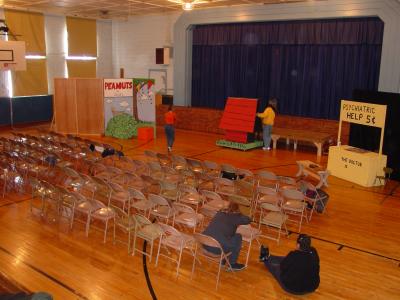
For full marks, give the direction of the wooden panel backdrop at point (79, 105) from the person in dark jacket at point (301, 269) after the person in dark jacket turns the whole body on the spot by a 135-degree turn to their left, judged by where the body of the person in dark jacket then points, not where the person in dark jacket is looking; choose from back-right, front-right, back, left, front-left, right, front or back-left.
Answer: back-right

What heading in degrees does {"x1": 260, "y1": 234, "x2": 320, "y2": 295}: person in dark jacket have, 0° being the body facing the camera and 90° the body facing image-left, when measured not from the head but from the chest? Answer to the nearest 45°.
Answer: approximately 135°

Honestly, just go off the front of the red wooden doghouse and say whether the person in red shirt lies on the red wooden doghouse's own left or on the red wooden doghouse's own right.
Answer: on the red wooden doghouse's own right

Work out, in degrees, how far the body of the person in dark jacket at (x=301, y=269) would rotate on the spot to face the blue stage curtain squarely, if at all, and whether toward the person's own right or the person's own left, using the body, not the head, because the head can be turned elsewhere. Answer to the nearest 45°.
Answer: approximately 45° to the person's own right

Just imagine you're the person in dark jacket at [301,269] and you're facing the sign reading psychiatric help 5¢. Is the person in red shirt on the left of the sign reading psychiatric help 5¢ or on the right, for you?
left

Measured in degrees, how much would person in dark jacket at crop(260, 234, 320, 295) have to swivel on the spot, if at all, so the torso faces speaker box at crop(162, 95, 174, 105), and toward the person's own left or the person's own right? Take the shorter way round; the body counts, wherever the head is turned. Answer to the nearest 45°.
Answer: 0° — they already face it

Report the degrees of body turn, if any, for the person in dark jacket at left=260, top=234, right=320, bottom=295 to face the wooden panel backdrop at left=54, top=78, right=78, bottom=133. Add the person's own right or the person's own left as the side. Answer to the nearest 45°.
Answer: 0° — they already face it

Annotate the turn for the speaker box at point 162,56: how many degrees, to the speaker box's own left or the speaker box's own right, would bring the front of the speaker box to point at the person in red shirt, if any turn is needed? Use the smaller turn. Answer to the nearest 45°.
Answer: approximately 45° to the speaker box's own left

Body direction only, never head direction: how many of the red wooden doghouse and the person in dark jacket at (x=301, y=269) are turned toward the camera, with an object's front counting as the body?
1

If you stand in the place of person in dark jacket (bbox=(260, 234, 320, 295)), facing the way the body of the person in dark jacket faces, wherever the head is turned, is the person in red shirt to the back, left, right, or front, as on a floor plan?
front

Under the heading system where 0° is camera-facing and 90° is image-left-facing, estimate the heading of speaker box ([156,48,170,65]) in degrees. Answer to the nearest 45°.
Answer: approximately 45°
